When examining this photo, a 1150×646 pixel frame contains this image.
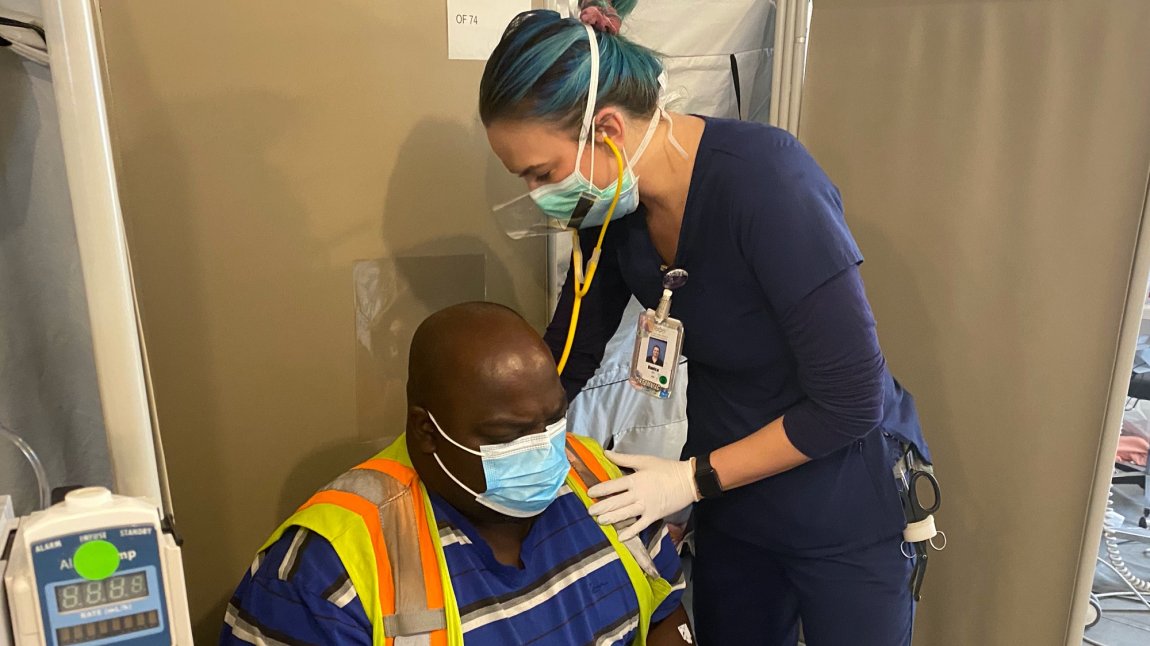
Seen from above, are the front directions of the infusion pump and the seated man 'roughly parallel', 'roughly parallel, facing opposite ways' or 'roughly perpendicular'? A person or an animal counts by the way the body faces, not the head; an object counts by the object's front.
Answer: roughly parallel

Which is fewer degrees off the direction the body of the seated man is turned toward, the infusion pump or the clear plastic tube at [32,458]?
the infusion pump

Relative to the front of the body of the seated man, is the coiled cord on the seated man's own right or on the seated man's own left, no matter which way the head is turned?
on the seated man's own left

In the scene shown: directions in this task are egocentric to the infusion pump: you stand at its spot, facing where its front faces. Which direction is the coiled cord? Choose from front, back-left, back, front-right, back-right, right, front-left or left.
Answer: left

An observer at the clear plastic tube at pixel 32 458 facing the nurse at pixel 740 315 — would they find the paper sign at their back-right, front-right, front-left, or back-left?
front-left

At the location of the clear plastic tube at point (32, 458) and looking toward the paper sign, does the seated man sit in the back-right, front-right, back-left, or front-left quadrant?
front-right

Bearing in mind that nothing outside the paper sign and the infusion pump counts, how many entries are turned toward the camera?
2

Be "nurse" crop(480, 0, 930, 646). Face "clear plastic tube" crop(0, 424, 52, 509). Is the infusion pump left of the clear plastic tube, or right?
left

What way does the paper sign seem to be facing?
toward the camera

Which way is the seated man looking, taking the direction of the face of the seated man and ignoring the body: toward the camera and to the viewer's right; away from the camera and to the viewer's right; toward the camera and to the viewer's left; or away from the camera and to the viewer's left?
toward the camera and to the viewer's right

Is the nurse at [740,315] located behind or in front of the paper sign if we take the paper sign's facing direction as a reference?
in front

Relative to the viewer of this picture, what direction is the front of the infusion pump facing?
facing the viewer
